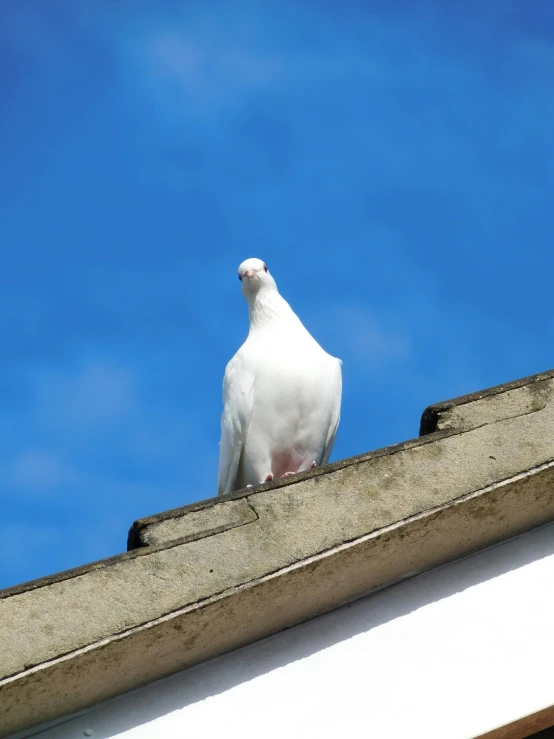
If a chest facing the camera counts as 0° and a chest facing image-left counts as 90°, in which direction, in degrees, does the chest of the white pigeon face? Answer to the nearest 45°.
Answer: approximately 0°
